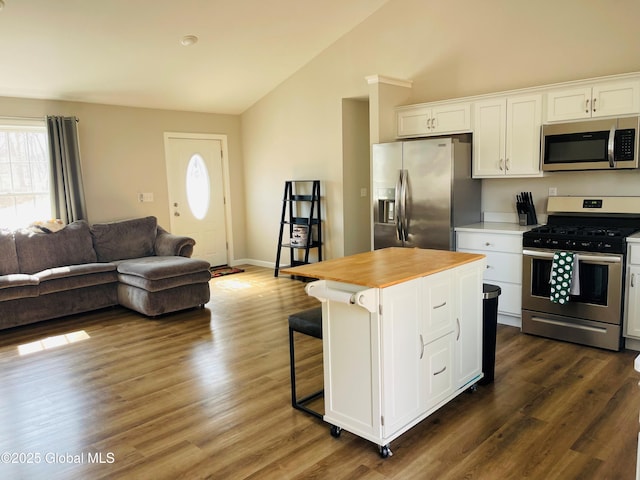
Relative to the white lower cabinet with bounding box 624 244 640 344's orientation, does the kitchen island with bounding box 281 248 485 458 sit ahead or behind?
ahead

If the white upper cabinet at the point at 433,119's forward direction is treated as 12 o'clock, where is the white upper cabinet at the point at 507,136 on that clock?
the white upper cabinet at the point at 507,136 is roughly at 10 o'clock from the white upper cabinet at the point at 433,119.

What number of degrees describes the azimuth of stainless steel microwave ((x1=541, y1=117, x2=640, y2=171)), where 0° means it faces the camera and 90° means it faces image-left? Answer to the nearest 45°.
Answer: approximately 0°
